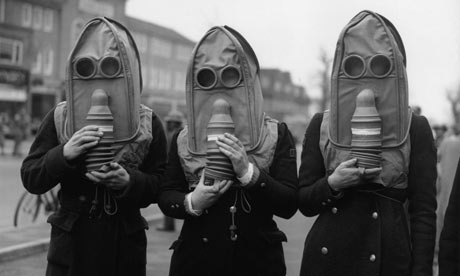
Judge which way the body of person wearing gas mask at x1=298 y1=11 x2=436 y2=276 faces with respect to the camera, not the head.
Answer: toward the camera

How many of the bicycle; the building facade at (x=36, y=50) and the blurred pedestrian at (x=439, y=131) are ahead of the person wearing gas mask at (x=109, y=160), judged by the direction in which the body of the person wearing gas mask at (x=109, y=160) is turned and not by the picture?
0

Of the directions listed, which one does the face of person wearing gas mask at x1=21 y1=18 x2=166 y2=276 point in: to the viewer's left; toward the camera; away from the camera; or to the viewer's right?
toward the camera

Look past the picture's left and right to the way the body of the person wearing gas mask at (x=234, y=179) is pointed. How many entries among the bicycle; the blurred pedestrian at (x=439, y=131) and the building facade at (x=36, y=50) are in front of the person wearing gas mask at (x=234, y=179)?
0

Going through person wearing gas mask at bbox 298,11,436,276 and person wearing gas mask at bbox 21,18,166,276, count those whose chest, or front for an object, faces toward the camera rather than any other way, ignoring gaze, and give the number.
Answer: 2

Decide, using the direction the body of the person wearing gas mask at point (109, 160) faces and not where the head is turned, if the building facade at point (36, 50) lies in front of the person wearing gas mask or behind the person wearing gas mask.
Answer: behind

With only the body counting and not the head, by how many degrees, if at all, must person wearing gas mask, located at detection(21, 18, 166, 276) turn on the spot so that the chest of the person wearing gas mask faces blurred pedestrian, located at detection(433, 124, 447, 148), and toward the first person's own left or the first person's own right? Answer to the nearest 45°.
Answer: approximately 135° to the first person's own left

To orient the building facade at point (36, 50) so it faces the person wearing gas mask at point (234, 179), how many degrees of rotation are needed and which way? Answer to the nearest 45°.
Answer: approximately 45° to its right

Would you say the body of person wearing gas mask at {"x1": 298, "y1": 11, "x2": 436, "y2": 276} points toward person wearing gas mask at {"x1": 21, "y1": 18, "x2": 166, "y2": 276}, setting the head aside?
no

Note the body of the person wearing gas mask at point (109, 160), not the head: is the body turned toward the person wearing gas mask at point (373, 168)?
no

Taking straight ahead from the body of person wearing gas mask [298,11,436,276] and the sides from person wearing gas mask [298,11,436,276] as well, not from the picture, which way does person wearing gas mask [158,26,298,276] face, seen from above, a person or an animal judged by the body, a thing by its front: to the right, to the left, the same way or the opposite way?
the same way

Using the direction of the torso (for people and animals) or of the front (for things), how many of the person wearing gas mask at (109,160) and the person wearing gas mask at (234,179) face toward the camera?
2

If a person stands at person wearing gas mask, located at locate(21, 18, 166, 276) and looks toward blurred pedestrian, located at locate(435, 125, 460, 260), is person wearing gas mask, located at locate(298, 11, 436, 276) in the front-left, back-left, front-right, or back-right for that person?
front-right

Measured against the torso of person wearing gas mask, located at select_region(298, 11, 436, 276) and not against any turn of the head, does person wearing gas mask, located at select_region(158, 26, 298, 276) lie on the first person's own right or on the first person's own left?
on the first person's own right

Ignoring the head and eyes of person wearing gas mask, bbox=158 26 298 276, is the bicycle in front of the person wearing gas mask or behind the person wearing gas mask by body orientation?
behind

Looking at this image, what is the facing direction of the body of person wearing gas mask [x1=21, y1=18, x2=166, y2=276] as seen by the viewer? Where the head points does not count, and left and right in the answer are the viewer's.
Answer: facing the viewer

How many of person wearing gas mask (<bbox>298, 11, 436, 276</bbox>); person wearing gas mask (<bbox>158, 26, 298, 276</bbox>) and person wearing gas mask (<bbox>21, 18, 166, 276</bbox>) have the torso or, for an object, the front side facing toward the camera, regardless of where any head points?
3
